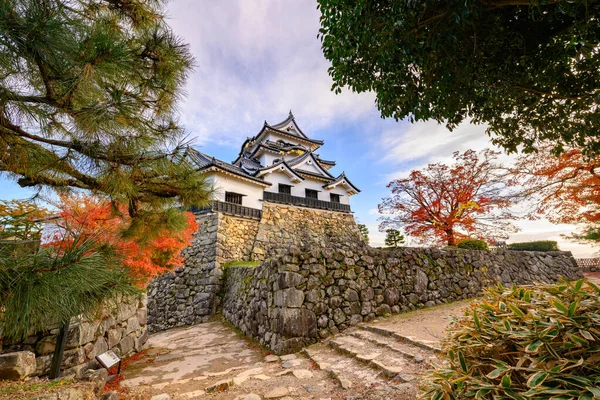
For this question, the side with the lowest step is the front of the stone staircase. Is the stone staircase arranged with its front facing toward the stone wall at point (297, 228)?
no

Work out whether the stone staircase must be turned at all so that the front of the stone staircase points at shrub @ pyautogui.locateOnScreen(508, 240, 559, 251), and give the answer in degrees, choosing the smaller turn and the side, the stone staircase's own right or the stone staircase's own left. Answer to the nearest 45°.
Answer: approximately 180°

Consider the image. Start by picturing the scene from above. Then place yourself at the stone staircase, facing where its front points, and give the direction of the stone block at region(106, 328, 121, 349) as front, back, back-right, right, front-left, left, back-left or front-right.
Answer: front-right

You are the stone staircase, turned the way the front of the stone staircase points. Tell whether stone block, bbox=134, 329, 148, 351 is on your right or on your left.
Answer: on your right

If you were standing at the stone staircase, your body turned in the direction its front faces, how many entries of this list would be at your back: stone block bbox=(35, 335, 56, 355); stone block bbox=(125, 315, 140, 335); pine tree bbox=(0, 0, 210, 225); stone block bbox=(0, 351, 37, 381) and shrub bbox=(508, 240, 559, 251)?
1

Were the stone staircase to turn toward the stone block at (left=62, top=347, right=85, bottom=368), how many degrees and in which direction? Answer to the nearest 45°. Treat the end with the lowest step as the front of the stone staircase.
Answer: approximately 45° to its right

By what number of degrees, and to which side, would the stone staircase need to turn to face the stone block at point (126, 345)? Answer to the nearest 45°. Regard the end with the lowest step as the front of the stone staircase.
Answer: approximately 45° to its right

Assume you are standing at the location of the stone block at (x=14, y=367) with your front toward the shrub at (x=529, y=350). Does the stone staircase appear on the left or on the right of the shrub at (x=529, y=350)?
left

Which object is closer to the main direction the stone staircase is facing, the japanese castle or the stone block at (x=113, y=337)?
the stone block

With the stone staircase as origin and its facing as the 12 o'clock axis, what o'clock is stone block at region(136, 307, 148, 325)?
The stone block is roughly at 2 o'clock from the stone staircase.

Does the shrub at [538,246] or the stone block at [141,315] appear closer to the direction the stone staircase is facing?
the stone block

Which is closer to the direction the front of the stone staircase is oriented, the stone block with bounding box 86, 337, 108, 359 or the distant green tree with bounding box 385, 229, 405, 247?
the stone block

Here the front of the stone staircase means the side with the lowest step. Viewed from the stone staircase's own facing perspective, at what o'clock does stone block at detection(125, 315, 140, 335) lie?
The stone block is roughly at 2 o'clock from the stone staircase.

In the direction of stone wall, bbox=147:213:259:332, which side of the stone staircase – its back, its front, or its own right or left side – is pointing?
right

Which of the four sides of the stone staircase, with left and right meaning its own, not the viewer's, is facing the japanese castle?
right

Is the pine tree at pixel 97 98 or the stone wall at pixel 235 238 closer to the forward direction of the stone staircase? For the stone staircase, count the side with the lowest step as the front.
the pine tree

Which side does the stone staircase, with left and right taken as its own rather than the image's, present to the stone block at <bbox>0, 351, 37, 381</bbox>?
front

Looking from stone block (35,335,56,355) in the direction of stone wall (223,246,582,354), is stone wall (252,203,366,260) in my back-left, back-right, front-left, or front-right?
front-left
